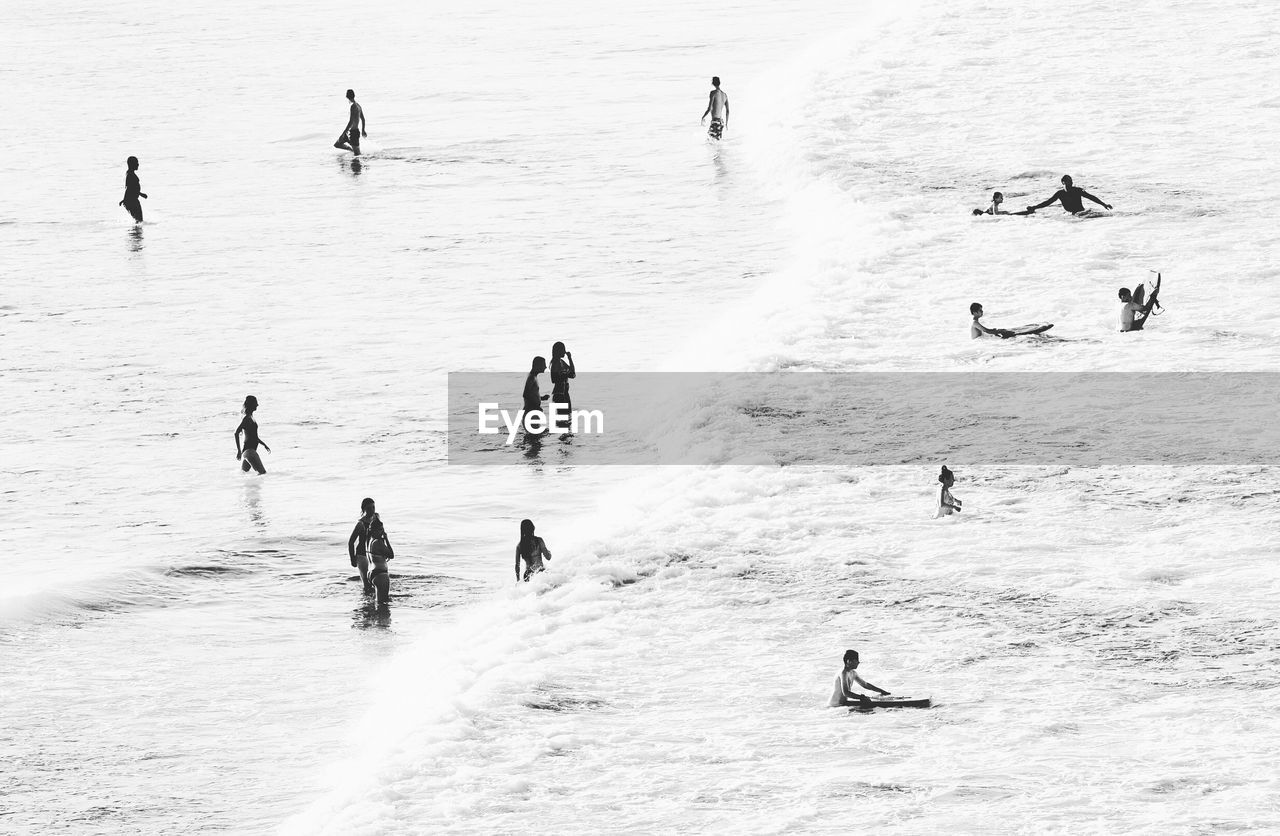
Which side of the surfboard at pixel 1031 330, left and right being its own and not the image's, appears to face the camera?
right

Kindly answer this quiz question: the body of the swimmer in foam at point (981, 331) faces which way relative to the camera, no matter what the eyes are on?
to the viewer's right

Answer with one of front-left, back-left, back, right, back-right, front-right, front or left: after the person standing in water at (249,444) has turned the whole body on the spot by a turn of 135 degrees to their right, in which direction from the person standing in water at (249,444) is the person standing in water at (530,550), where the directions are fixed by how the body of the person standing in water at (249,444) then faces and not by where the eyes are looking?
left

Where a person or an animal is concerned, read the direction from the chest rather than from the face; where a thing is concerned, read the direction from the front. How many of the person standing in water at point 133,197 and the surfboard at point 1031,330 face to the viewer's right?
2

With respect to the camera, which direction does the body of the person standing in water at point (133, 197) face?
to the viewer's right

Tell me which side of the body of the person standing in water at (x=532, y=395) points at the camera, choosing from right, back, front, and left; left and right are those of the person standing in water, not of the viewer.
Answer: right

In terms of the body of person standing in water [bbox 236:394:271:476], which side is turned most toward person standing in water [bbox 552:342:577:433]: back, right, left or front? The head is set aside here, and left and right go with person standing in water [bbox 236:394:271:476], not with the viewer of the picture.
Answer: front

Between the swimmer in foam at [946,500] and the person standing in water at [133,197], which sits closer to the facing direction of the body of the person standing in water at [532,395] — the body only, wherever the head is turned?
the swimmer in foam

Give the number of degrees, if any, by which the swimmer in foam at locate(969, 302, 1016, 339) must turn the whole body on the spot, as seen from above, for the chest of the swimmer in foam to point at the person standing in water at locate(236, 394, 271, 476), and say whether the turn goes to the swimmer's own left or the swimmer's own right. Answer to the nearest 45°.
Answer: approximately 135° to the swimmer's own right

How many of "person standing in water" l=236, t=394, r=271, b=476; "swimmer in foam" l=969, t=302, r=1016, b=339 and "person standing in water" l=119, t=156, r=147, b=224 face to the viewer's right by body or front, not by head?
3

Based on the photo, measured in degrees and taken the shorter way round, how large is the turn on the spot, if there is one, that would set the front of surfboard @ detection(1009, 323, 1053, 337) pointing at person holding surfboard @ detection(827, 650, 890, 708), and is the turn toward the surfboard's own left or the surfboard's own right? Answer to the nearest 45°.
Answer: approximately 90° to the surfboard's own right

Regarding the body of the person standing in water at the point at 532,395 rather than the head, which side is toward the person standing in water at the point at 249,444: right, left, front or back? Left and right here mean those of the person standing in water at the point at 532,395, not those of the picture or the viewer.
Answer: back

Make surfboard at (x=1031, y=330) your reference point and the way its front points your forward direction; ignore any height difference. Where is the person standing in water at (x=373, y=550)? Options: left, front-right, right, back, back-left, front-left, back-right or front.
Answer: back-right

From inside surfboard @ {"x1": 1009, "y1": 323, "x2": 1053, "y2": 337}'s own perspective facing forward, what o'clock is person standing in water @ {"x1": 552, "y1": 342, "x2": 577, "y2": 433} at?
The person standing in water is roughly at 5 o'clock from the surfboard.

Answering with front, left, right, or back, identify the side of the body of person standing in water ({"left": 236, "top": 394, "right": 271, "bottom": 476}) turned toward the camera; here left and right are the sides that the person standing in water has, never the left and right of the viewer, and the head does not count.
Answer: right

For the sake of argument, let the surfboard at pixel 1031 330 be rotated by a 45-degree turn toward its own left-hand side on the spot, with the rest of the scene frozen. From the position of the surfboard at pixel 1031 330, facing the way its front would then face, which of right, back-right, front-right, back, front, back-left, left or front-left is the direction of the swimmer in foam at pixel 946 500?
back-right
